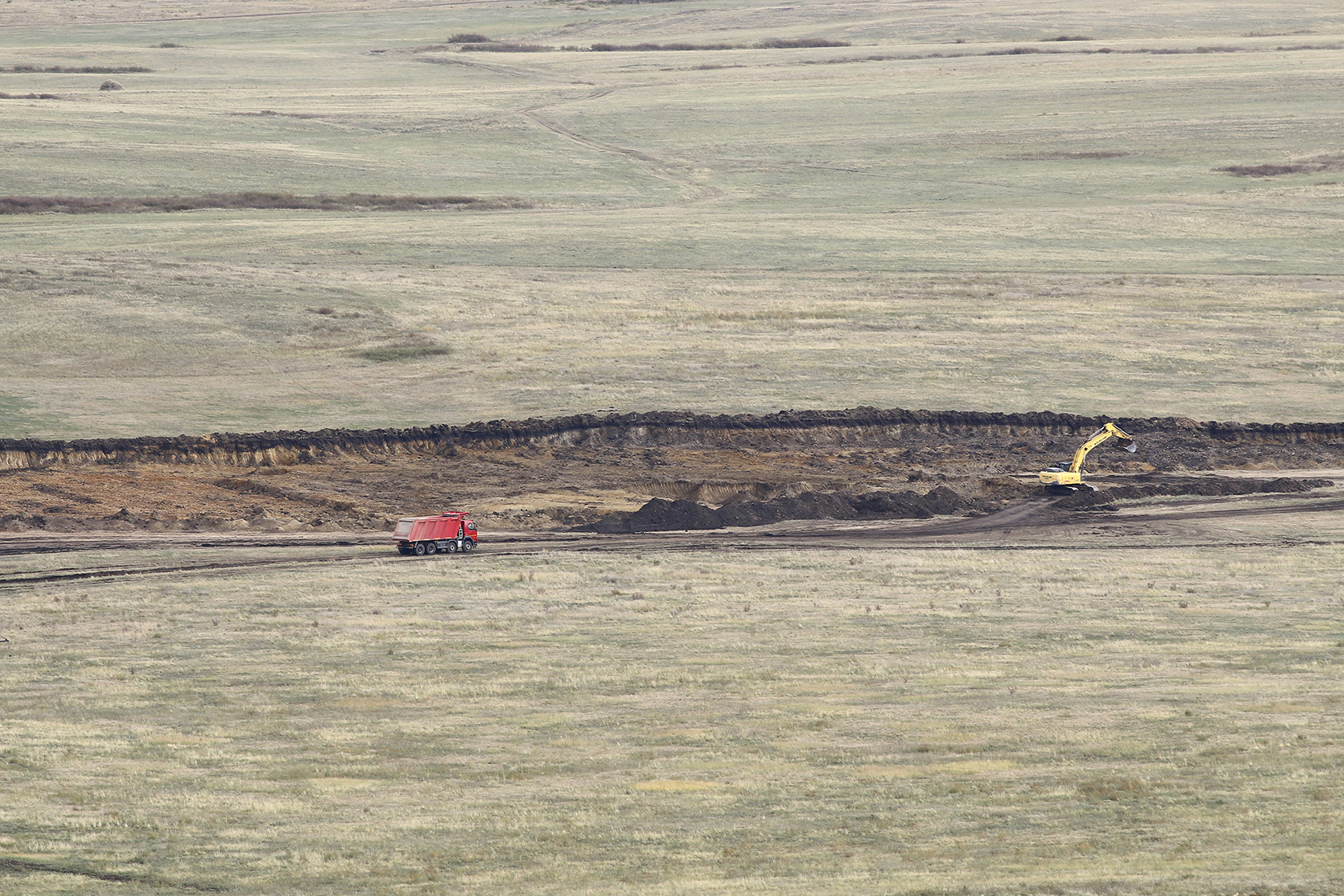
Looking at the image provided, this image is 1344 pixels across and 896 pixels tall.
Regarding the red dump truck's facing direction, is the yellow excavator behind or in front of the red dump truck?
in front

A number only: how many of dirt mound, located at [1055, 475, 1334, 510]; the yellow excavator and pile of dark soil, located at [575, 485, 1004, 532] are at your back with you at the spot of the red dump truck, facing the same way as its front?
0

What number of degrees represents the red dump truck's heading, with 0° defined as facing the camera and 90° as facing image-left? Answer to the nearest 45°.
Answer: approximately 225°

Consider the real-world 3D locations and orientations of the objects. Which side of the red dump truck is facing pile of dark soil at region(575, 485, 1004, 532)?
front

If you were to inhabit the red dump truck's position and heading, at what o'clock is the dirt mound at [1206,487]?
The dirt mound is roughly at 1 o'clock from the red dump truck.
